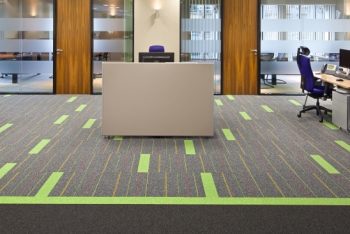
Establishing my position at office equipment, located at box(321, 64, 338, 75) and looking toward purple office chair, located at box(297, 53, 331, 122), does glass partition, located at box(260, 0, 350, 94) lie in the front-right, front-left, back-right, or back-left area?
back-right

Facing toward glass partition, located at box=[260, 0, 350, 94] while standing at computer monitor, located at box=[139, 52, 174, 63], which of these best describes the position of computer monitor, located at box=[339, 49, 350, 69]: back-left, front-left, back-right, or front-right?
front-right

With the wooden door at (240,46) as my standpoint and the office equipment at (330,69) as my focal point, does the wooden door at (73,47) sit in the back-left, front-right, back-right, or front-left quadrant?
back-right

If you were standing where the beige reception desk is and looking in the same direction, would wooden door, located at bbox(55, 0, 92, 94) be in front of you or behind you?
behind

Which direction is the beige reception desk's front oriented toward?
toward the camera

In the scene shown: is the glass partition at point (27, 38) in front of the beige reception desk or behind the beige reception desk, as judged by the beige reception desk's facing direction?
behind

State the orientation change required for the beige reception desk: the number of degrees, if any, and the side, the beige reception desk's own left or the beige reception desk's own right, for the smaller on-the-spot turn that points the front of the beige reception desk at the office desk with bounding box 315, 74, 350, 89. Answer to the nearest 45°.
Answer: approximately 135° to the beige reception desk's own left

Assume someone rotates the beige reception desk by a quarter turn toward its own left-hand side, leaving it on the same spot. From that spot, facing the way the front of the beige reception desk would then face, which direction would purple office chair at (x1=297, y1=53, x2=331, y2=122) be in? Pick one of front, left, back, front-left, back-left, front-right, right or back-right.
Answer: front-left

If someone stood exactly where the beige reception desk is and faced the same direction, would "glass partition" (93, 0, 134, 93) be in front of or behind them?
behind

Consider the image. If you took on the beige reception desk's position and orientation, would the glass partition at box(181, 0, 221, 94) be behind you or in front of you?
behind

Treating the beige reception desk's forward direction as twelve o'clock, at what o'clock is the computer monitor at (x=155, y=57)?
The computer monitor is roughly at 6 o'clock from the beige reception desk.
